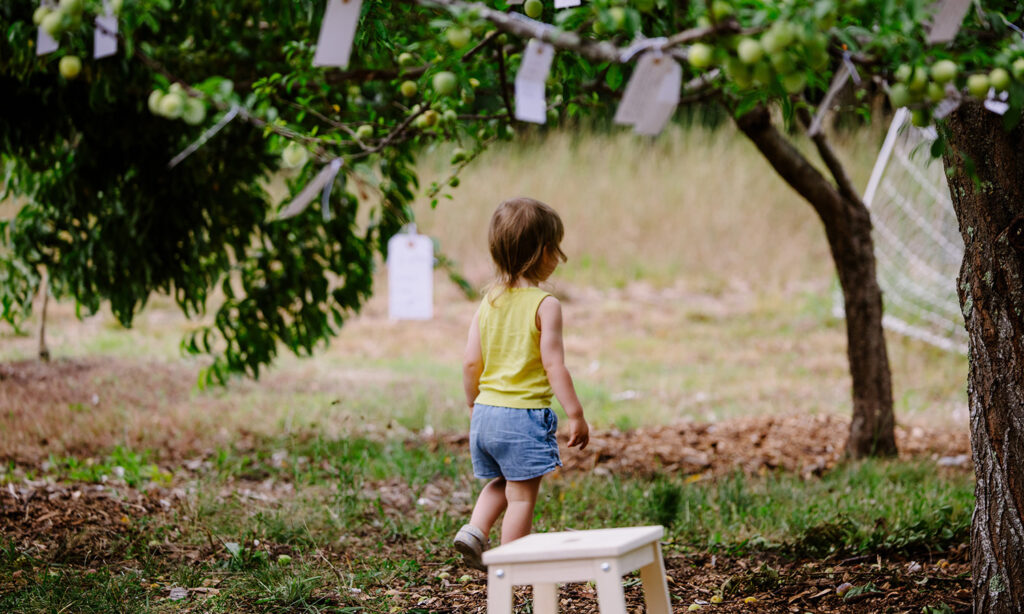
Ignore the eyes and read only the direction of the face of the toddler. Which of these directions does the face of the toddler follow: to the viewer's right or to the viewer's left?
to the viewer's right

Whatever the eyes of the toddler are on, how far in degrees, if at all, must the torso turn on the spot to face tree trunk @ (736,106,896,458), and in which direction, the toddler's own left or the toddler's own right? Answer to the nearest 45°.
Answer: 0° — they already face it

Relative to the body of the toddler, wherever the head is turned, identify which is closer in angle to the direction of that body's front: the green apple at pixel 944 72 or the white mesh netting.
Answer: the white mesh netting

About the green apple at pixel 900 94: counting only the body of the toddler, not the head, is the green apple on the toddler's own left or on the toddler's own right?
on the toddler's own right

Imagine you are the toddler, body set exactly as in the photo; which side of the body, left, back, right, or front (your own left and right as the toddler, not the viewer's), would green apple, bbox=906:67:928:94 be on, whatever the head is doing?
right

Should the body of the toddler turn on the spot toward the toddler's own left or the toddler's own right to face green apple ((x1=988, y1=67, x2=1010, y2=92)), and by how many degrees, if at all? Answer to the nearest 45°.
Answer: approximately 90° to the toddler's own right

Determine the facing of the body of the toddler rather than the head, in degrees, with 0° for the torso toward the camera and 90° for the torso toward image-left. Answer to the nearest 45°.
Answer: approximately 225°

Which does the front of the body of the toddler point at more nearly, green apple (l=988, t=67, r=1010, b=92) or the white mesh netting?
the white mesh netting
